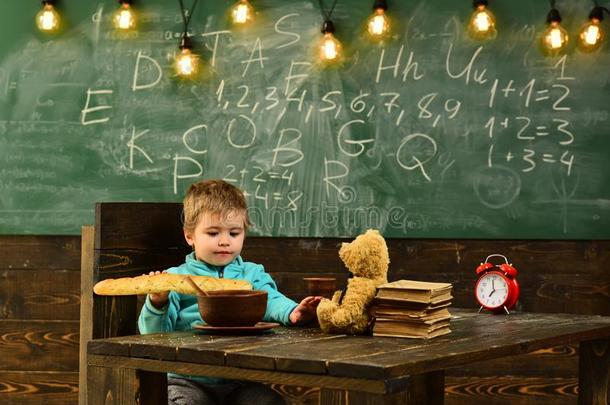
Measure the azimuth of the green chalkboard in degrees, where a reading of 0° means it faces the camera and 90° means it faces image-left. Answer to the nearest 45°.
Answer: approximately 0°

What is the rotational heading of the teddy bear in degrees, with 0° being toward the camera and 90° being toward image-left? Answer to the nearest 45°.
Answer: approximately 90°

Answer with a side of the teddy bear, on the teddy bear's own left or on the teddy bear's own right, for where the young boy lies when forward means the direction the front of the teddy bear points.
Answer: on the teddy bear's own right

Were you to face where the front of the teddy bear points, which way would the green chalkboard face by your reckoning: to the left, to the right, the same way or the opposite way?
to the left

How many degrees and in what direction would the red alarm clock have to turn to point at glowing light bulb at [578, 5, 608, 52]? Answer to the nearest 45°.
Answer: approximately 135° to its right

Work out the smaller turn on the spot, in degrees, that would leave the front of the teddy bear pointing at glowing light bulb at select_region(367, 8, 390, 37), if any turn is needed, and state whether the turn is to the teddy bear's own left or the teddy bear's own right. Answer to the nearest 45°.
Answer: approximately 90° to the teddy bear's own right

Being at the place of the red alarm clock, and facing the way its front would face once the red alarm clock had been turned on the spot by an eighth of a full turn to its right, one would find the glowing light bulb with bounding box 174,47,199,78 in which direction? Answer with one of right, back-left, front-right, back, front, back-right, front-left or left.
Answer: front-right

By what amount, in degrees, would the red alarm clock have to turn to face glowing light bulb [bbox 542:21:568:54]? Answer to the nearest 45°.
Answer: approximately 135° to its right

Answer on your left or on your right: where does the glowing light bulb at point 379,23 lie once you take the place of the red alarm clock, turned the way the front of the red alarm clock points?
on your right
